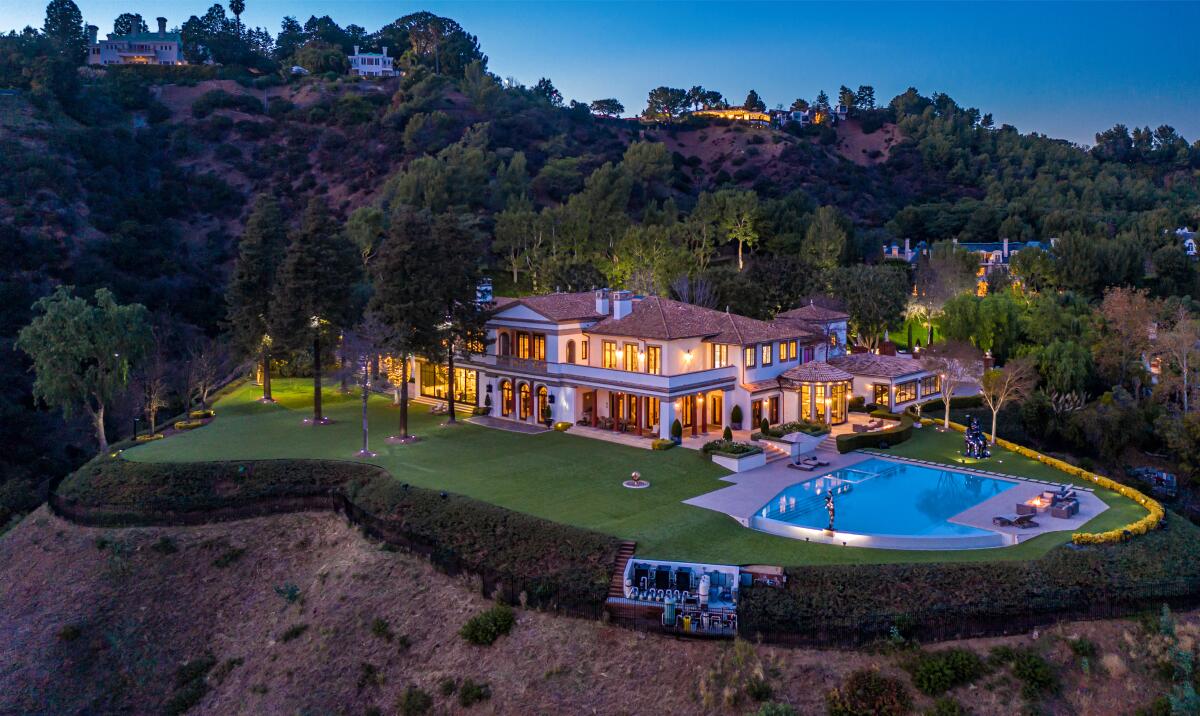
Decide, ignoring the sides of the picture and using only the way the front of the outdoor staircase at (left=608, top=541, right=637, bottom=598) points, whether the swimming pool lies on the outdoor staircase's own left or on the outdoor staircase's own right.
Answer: on the outdoor staircase's own left

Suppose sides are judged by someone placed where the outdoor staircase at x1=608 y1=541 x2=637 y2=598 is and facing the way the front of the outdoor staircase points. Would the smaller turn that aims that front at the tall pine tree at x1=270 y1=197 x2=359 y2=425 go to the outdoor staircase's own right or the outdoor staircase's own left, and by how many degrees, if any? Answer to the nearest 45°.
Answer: approximately 135° to the outdoor staircase's own right

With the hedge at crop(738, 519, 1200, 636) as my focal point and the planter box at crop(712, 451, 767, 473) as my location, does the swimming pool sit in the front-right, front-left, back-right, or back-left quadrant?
front-left

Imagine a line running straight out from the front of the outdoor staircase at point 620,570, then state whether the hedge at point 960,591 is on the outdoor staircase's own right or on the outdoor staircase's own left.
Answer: on the outdoor staircase's own left

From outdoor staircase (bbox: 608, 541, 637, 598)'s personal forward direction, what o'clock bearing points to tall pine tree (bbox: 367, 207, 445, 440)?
The tall pine tree is roughly at 5 o'clock from the outdoor staircase.

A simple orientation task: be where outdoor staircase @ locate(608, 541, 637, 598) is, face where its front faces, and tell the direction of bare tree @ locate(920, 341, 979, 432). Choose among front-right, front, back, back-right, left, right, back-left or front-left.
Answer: back-left

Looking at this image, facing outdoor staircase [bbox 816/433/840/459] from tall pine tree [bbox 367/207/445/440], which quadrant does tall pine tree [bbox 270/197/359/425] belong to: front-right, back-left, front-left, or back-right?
back-left

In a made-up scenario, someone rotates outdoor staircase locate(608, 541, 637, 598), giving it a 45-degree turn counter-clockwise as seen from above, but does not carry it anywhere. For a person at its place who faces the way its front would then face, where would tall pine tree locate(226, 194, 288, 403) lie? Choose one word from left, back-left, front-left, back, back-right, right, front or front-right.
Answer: back

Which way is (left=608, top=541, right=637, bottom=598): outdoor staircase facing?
toward the camera

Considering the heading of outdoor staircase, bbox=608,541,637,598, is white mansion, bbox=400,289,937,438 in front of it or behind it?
behind

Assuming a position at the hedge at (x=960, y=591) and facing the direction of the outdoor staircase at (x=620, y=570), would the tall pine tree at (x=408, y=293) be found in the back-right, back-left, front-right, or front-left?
front-right

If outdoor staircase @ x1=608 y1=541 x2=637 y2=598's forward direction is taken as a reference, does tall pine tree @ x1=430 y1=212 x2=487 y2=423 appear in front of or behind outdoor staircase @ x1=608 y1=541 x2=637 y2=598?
behind

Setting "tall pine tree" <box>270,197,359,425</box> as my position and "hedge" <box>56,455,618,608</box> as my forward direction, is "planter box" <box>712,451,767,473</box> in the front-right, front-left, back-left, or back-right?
front-left

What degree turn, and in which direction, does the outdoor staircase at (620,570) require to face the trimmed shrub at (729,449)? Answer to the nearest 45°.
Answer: approximately 180°

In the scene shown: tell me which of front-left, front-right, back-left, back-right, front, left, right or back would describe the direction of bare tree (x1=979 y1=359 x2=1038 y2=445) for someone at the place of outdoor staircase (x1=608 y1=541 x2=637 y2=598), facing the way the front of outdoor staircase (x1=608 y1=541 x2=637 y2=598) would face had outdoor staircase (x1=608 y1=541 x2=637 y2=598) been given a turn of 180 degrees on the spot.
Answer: front-right
